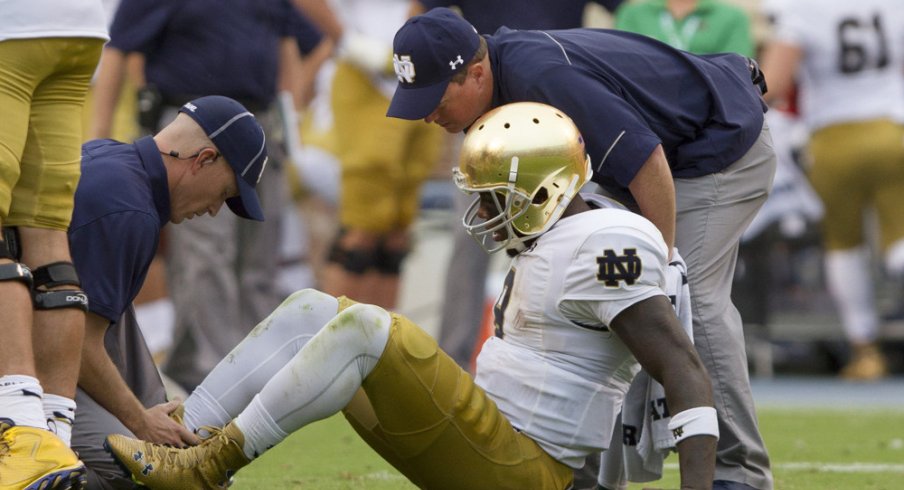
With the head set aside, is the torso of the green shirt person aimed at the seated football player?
yes

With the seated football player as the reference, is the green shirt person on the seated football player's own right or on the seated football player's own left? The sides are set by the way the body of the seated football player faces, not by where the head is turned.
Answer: on the seated football player's own right

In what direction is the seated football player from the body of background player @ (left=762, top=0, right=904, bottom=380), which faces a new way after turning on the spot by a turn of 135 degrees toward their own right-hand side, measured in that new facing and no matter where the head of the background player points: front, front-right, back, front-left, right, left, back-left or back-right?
front-right

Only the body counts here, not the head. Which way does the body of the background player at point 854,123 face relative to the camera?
away from the camera

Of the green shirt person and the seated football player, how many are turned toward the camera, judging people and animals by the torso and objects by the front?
1

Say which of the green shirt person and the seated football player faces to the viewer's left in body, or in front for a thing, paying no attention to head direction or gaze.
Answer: the seated football player

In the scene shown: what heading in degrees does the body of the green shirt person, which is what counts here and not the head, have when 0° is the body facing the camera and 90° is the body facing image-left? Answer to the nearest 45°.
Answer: approximately 0°

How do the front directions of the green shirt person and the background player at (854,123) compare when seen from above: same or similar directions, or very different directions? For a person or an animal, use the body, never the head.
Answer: very different directions

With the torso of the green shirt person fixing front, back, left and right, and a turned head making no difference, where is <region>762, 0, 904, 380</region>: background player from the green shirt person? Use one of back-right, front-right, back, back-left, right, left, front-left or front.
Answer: back-left

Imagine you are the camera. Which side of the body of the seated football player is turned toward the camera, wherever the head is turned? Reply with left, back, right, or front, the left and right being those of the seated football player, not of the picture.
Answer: left
